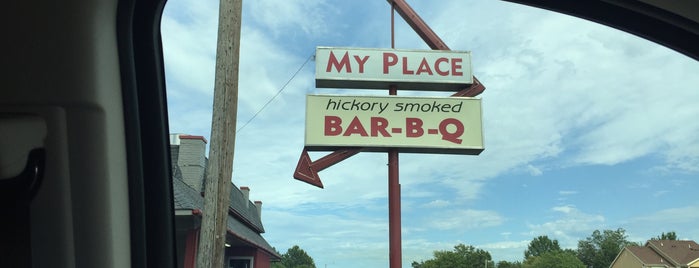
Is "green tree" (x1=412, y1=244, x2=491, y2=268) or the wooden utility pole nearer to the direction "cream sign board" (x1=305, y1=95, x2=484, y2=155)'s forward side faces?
the wooden utility pole

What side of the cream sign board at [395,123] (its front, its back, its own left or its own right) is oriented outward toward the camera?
front

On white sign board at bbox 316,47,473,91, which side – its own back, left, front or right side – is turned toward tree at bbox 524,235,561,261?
back

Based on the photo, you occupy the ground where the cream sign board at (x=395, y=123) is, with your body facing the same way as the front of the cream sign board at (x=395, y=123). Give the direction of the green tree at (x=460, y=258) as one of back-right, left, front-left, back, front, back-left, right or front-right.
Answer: back

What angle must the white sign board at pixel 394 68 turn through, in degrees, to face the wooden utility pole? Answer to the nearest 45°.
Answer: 0° — it already faces it

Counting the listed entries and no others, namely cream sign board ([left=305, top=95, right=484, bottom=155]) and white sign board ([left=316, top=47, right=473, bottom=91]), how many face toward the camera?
2

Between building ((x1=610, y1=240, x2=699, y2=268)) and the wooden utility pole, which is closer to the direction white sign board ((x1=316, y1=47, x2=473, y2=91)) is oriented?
the wooden utility pole

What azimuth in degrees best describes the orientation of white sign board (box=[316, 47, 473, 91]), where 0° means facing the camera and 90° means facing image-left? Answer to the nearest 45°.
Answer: approximately 0°
